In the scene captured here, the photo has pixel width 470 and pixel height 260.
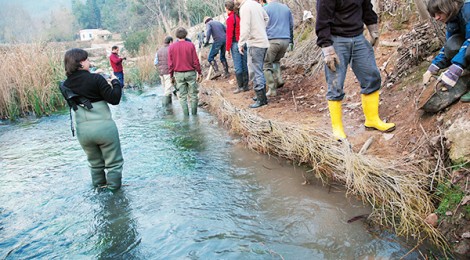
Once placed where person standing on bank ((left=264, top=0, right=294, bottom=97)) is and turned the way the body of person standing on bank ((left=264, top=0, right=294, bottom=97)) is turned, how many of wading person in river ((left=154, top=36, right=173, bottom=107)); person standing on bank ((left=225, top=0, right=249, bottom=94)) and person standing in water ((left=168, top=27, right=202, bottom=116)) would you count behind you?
0

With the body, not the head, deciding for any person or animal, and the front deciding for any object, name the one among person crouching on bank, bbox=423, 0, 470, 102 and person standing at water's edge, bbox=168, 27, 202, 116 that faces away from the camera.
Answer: person standing at water's edge, bbox=168, 27, 202, 116

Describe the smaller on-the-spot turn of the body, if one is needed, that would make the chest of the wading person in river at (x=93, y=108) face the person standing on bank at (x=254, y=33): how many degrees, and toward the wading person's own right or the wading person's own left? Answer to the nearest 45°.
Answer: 0° — they already face them

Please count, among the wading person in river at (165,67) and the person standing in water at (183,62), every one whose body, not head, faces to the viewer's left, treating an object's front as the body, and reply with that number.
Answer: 0

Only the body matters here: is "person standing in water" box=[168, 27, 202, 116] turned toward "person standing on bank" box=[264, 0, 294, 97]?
no

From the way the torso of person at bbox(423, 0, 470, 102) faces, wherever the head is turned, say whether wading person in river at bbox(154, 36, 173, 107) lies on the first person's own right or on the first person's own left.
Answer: on the first person's own right

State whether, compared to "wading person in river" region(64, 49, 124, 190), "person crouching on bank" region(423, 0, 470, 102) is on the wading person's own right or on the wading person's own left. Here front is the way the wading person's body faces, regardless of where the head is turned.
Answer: on the wading person's own right

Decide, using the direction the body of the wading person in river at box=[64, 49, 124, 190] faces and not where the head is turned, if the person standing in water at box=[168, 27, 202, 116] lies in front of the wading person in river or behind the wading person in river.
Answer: in front

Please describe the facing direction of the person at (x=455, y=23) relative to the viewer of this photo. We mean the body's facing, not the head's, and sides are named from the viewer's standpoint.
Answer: facing the viewer and to the left of the viewer

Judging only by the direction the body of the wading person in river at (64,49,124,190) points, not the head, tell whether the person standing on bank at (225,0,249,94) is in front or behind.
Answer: in front

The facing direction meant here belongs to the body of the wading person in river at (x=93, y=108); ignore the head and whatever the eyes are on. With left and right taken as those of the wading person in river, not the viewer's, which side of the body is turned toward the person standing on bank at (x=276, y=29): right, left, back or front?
front

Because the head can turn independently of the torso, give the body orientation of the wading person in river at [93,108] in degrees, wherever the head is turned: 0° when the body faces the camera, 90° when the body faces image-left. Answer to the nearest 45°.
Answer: approximately 225°

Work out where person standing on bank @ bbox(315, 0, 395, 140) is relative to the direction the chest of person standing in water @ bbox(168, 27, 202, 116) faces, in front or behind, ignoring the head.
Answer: behind

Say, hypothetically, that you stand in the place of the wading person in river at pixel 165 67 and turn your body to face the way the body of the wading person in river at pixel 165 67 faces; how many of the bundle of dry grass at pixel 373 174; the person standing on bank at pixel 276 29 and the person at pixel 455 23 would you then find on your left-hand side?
0

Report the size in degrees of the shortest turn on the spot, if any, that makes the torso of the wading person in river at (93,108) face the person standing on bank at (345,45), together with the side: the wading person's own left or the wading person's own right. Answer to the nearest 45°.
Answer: approximately 45° to the wading person's own right

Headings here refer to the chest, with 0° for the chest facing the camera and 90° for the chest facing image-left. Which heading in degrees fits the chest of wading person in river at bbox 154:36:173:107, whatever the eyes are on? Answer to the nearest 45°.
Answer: approximately 225°

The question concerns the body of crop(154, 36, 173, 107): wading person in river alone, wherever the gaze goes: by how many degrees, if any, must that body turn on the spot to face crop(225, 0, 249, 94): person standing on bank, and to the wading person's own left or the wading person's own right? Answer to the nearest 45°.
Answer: approximately 90° to the wading person's own right

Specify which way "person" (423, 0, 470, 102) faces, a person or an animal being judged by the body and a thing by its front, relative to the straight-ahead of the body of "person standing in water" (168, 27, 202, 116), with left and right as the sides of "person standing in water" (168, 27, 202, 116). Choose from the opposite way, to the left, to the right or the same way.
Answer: to the left
